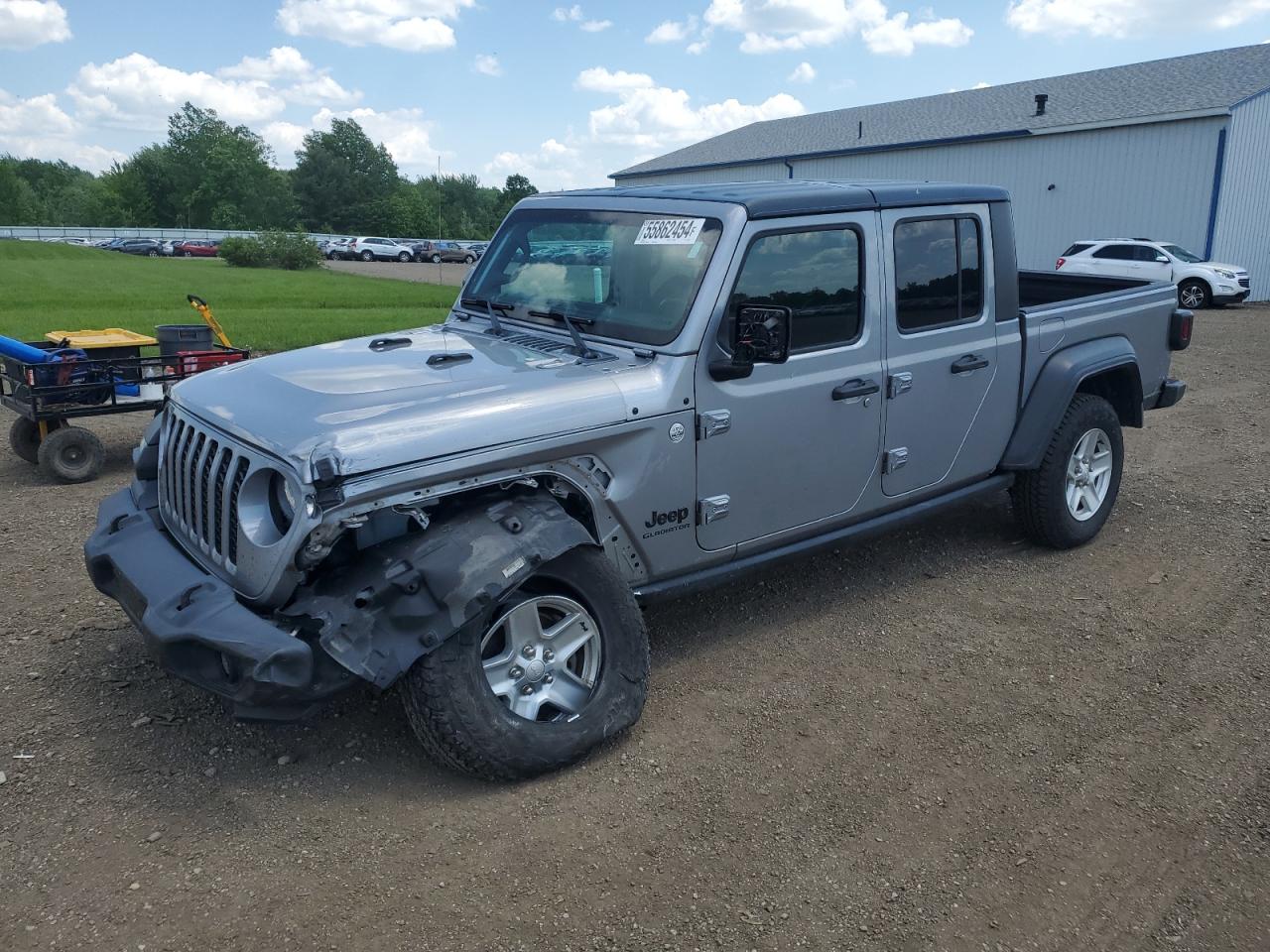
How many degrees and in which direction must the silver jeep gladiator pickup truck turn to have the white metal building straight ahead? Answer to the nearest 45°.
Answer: approximately 180°

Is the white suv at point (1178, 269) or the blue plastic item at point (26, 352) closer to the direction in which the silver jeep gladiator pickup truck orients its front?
the blue plastic item

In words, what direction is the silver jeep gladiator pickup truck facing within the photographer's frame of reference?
facing the viewer and to the left of the viewer

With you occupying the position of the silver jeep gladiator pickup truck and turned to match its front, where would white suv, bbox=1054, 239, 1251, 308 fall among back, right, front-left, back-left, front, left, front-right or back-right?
back

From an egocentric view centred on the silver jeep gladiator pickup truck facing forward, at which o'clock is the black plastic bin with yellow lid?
The black plastic bin with yellow lid is roughly at 3 o'clock from the silver jeep gladiator pickup truck.

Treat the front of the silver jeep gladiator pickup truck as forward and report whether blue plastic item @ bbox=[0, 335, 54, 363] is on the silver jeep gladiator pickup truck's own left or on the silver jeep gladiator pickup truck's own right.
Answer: on the silver jeep gladiator pickup truck's own right
